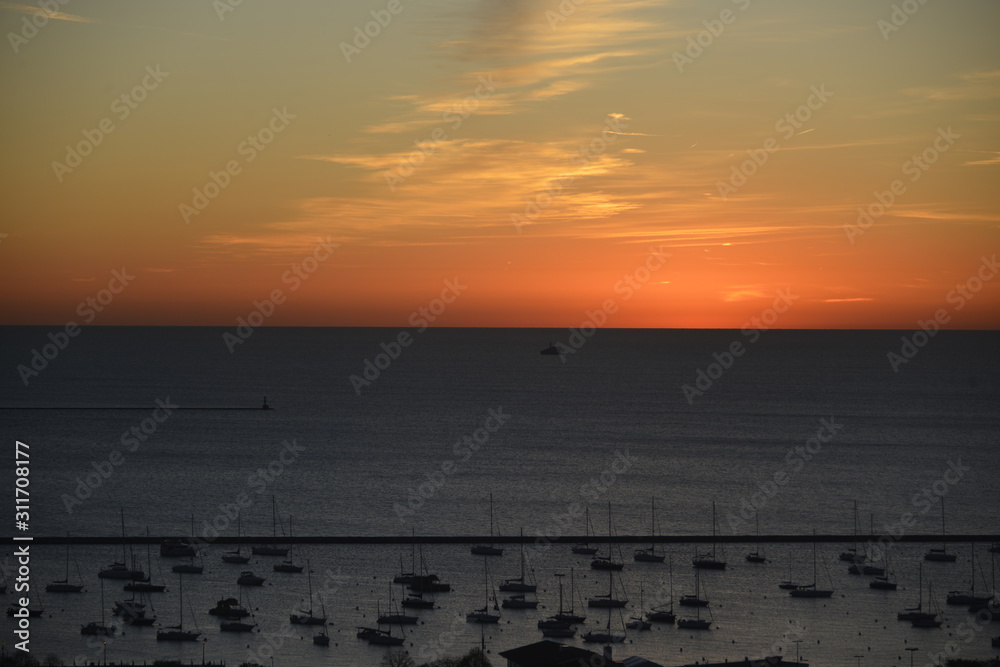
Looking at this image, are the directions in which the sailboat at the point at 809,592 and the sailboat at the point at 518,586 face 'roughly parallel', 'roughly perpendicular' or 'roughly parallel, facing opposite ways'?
roughly parallel
